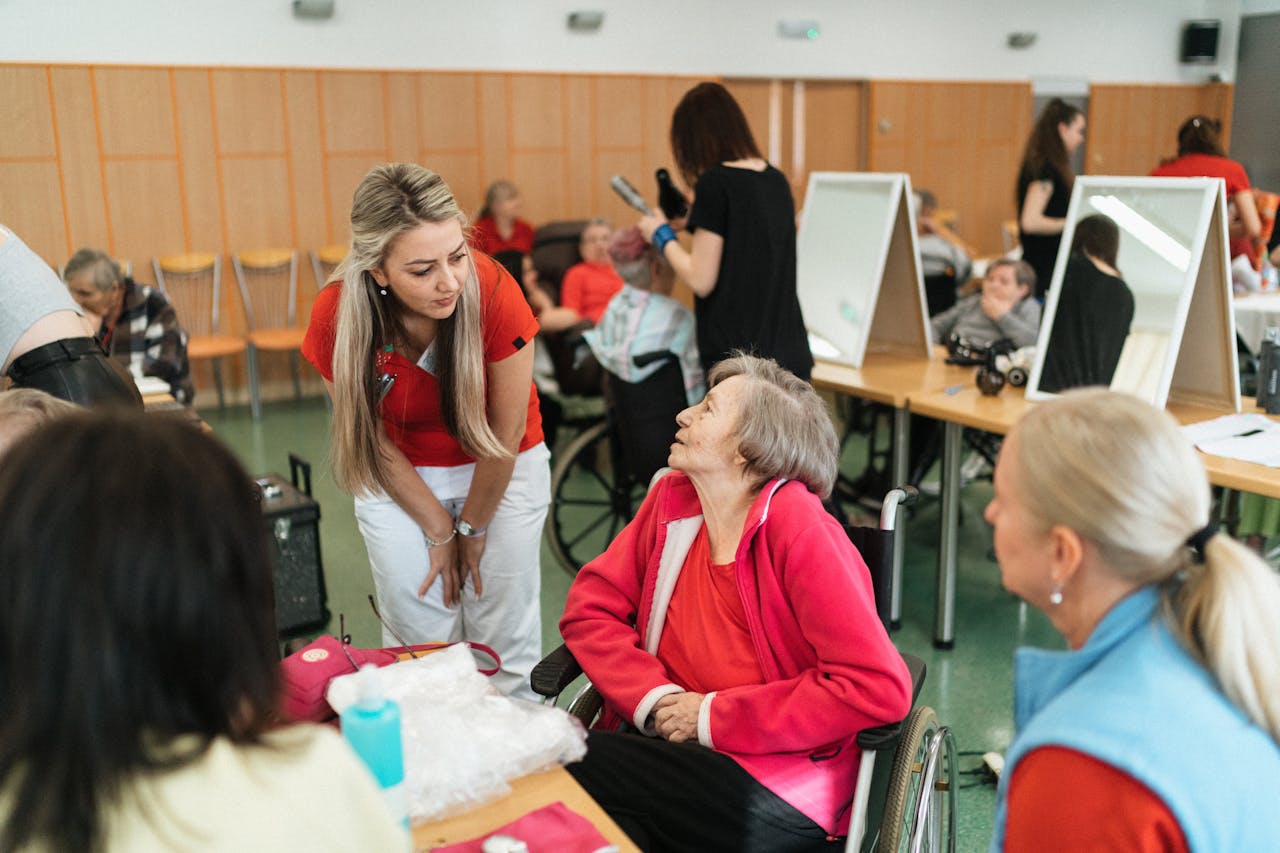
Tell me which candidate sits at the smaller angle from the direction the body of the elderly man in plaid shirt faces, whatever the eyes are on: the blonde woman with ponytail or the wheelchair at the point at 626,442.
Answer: the blonde woman with ponytail

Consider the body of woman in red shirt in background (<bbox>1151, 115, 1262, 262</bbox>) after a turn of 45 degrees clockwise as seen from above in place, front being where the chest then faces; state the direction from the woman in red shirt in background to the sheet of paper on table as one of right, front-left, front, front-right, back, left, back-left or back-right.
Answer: back-right

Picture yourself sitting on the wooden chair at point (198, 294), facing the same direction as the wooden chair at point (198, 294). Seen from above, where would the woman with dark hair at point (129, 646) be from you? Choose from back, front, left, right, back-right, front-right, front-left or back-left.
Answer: front-right

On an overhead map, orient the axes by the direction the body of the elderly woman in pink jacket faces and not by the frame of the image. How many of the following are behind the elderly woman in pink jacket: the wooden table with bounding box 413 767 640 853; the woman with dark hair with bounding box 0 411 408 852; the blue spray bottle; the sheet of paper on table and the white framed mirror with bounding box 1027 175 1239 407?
2

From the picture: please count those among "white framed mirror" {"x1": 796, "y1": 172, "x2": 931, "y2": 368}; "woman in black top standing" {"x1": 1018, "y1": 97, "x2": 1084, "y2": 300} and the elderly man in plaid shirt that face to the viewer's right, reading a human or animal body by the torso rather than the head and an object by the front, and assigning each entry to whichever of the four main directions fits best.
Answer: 1

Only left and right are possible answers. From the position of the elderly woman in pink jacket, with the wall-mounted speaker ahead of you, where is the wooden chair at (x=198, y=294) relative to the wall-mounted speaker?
left

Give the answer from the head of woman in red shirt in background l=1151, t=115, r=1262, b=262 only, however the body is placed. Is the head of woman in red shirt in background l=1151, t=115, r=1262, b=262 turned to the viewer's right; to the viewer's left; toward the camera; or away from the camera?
away from the camera

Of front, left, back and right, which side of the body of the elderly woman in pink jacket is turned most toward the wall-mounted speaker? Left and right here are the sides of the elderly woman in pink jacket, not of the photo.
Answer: back

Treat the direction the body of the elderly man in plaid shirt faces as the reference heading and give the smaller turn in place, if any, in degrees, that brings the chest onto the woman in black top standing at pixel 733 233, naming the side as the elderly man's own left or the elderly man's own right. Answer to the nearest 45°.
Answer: approximately 90° to the elderly man's own left

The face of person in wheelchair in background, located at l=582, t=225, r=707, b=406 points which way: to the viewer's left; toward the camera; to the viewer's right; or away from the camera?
away from the camera

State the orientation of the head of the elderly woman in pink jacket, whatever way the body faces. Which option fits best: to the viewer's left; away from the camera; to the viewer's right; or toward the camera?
to the viewer's left
